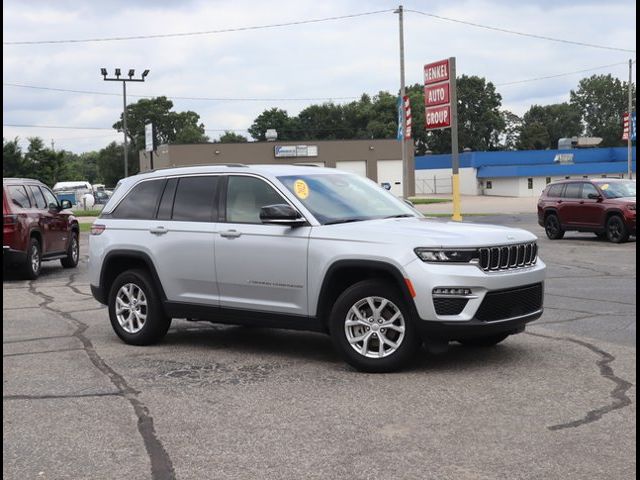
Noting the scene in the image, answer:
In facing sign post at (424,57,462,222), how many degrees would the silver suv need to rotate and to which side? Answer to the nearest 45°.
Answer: approximately 135° to its left

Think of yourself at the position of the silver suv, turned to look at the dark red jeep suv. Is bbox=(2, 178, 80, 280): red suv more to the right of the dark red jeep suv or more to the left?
left

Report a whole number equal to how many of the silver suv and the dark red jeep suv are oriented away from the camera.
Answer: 0

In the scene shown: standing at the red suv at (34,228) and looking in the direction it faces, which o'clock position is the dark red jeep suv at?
The dark red jeep suv is roughly at 1 o'clock from the red suv.

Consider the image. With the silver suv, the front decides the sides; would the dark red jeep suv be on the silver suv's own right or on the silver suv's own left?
on the silver suv's own left

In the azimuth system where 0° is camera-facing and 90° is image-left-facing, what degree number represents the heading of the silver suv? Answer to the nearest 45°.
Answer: approximately 315°

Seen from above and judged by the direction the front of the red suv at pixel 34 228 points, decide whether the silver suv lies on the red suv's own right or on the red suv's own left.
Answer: on the red suv's own right

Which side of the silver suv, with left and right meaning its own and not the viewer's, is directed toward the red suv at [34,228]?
back
